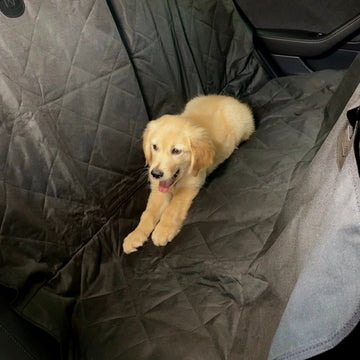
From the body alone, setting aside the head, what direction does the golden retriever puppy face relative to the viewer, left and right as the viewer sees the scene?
facing the viewer and to the left of the viewer
